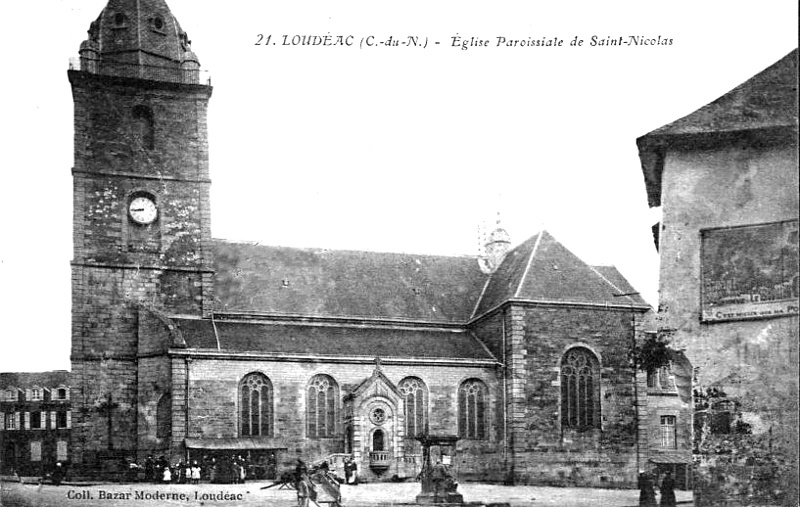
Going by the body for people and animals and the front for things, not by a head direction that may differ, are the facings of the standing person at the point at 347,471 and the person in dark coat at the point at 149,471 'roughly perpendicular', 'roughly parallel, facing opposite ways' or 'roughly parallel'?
roughly parallel

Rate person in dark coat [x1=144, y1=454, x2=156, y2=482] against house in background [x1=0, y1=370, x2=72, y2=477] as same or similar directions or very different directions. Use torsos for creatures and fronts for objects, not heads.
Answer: same or similar directions

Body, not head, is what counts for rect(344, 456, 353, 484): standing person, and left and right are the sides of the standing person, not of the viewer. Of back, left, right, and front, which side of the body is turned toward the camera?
front

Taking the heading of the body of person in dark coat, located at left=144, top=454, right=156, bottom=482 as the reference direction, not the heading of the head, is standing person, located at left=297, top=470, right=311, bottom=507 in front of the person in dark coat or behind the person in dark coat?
in front

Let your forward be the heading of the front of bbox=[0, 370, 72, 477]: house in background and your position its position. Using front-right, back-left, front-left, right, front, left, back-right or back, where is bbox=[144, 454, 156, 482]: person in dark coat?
front

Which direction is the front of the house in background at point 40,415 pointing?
toward the camera

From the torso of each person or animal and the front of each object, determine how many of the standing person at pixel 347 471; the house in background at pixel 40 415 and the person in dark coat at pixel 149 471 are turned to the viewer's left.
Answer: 0

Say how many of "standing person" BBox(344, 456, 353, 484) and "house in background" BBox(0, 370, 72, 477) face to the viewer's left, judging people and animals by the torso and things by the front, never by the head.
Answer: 0
